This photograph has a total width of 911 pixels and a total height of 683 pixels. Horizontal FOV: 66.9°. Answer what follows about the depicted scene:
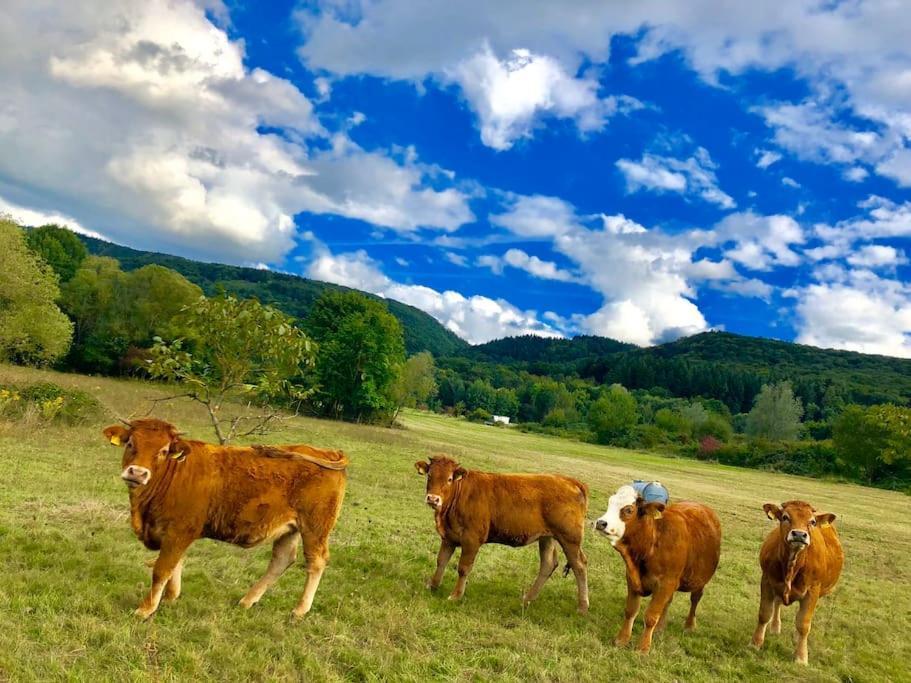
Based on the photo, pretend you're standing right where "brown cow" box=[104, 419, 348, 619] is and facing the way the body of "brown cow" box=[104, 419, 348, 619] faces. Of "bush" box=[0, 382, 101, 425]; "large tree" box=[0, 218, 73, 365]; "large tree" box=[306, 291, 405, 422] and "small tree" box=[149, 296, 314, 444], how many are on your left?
0

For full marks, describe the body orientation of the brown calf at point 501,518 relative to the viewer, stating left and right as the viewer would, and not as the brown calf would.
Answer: facing to the left of the viewer

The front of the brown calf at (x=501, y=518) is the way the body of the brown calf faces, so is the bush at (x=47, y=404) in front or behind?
in front

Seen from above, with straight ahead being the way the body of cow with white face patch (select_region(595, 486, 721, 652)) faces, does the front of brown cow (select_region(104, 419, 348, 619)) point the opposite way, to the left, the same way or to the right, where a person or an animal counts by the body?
the same way

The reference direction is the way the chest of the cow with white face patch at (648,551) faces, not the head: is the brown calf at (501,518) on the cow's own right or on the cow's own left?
on the cow's own right

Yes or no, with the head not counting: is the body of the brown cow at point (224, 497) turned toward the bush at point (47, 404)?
no

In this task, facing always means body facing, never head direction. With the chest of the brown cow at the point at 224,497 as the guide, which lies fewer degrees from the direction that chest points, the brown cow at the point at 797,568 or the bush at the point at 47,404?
the bush

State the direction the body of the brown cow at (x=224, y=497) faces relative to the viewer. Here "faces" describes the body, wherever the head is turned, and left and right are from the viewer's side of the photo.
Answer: facing to the left of the viewer

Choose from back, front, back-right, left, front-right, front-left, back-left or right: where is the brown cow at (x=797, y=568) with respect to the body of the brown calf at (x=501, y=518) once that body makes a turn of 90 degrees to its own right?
right

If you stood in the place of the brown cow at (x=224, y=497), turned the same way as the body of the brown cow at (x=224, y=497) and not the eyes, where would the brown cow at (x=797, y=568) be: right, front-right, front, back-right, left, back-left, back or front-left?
back

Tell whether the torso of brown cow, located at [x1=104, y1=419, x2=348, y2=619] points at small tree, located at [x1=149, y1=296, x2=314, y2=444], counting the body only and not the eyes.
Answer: no

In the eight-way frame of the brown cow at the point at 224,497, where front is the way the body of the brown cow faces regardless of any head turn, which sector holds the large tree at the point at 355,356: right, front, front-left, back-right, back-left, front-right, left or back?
right

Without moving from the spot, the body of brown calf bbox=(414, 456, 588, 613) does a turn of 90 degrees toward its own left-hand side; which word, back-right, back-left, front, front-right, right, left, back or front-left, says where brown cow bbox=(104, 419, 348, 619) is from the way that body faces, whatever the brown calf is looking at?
front-right

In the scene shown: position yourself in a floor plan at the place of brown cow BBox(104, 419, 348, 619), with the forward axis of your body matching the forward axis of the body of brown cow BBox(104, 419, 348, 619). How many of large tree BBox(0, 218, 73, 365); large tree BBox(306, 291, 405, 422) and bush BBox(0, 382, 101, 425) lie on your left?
0

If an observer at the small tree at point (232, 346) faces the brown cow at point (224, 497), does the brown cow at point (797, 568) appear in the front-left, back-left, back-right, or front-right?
front-left

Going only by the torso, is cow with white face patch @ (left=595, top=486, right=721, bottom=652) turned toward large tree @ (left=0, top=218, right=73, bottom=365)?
no
